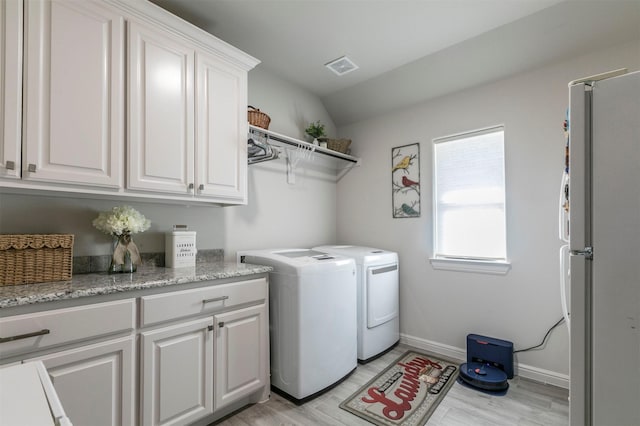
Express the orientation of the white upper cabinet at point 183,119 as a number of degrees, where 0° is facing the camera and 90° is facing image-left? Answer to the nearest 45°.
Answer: approximately 315°

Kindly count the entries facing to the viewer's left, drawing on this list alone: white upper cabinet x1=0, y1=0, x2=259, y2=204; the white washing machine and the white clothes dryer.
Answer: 0

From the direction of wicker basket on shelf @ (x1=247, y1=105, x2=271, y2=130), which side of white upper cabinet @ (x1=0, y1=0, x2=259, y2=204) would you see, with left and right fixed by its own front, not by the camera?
left

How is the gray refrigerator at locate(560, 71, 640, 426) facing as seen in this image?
to the viewer's left

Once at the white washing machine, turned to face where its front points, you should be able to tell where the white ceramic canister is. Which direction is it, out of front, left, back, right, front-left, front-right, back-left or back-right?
back-right

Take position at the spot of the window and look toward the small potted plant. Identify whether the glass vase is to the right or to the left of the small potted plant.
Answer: left

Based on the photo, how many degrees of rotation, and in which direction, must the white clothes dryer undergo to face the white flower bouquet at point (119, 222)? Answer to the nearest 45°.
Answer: approximately 90° to its right

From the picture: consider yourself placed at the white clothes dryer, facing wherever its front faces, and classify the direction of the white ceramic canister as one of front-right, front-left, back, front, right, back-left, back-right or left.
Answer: right

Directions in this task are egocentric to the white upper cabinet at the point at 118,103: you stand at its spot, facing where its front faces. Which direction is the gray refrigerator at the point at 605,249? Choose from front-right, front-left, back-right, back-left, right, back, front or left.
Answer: front

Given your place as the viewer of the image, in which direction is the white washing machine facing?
facing the viewer and to the right of the viewer

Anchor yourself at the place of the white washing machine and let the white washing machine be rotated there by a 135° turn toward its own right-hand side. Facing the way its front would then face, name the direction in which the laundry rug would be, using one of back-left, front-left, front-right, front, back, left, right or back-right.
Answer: back
